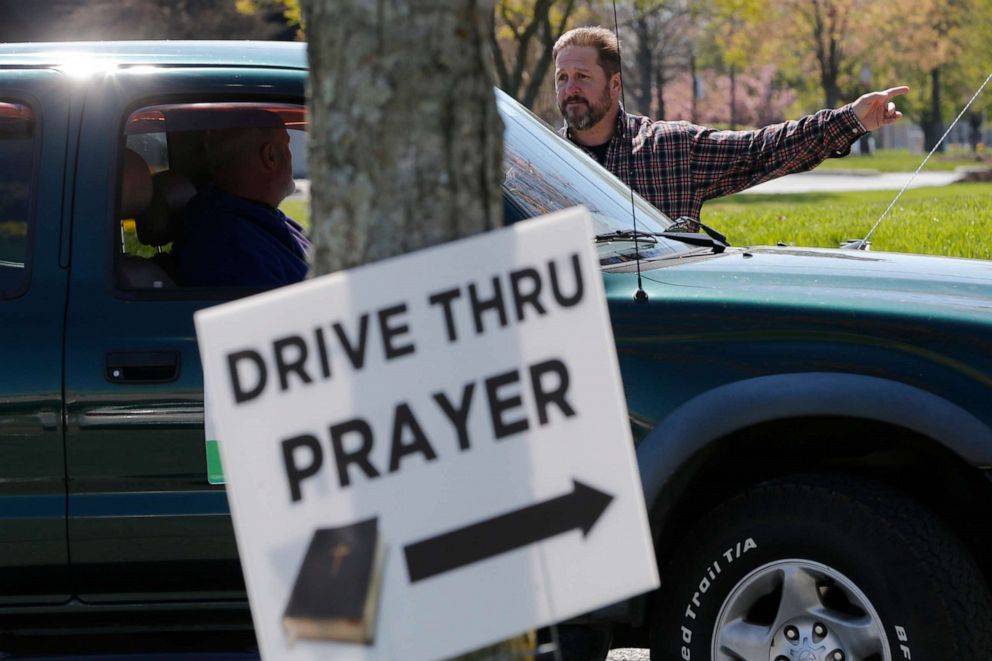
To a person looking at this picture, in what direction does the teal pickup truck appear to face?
facing to the right of the viewer

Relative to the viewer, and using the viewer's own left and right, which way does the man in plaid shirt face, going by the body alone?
facing the viewer and to the left of the viewer

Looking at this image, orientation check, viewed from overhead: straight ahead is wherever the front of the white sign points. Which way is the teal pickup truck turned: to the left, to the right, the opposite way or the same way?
to the left

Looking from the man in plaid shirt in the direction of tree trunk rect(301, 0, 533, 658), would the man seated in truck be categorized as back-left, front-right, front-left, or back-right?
front-right

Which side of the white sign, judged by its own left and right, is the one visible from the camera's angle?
front

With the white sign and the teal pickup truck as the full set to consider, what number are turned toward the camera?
1

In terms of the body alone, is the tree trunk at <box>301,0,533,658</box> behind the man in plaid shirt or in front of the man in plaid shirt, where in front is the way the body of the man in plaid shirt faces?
in front

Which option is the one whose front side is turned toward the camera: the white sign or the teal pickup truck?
the white sign

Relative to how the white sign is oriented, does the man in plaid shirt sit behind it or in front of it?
behind

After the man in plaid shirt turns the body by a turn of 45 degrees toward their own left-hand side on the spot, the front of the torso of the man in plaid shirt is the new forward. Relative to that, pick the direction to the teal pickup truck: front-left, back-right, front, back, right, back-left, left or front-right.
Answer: front

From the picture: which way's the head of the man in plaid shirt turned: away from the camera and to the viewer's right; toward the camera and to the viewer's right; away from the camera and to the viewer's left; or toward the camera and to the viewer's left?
toward the camera and to the viewer's left

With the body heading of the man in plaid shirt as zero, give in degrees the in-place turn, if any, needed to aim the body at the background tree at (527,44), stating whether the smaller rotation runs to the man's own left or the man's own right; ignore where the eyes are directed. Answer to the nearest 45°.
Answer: approximately 135° to the man's own right
